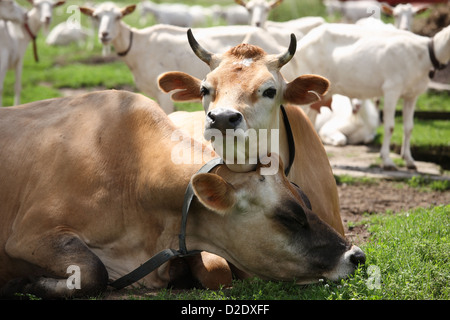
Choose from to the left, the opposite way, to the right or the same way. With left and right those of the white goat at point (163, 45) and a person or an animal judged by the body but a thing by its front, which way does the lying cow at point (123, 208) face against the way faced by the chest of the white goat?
the opposite way

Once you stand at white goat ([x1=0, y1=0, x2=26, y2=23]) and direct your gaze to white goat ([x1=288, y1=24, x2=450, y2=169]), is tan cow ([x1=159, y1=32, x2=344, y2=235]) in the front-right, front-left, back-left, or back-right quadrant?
front-right

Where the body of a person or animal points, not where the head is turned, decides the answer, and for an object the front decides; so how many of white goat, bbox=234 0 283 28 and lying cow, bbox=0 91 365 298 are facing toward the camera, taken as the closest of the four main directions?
1

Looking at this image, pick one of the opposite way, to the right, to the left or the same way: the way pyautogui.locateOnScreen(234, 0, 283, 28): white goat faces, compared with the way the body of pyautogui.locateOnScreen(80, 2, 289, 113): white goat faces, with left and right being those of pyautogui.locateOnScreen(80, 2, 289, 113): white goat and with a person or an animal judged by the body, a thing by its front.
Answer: to the left

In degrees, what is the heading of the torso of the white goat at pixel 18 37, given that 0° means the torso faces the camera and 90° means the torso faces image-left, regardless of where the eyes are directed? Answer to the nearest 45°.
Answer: approximately 315°

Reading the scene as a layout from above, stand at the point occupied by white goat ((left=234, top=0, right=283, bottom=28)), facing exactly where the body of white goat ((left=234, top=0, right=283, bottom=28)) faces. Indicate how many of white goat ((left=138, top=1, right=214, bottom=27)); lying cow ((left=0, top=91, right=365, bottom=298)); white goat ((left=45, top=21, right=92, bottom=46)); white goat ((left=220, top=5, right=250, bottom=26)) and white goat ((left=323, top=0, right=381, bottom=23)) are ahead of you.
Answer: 1

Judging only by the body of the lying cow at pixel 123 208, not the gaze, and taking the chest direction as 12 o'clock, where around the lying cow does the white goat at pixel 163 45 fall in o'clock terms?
The white goat is roughly at 9 o'clock from the lying cow.

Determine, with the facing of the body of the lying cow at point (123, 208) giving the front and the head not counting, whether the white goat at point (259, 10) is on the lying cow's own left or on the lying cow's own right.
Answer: on the lying cow's own left

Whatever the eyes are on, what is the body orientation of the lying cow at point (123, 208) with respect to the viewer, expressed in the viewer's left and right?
facing to the right of the viewer

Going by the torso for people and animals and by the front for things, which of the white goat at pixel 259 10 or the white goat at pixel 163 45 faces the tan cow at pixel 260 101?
the white goat at pixel 259 10

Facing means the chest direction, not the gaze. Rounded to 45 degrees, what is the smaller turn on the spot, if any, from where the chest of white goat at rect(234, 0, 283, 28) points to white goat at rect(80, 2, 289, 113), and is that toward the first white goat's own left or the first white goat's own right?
0° — it already faces it

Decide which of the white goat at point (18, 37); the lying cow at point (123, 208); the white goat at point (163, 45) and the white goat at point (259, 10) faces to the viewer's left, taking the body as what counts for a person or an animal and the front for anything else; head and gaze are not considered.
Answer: the white goat at point (163, 45)

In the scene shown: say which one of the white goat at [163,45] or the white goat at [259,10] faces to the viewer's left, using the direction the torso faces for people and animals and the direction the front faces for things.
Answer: the white goat at [163,45]

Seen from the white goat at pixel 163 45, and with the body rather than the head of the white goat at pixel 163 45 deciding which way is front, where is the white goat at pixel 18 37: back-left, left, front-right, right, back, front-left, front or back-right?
front-right

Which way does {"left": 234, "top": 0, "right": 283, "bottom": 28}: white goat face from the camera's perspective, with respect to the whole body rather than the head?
toward the camera

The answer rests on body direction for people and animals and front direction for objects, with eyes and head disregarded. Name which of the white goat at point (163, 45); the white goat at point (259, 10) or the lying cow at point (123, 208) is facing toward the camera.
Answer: the white goat at point (259, 10)

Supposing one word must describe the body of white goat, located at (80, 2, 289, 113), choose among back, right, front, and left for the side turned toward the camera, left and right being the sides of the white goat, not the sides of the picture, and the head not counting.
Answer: left

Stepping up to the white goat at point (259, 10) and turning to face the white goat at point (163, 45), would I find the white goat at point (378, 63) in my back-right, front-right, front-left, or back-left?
front-left

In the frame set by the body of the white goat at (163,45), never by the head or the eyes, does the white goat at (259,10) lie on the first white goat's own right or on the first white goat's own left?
on the first white goat's own right
